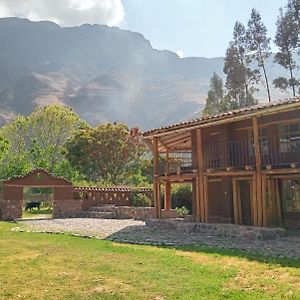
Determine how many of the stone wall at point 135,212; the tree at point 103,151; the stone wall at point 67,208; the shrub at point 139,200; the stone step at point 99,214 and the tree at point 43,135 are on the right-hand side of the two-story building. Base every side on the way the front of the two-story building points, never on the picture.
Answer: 6

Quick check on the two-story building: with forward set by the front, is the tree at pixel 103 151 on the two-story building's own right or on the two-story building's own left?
on the two-story building's own right

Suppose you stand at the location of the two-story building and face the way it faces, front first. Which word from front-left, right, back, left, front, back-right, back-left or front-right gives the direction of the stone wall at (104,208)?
right

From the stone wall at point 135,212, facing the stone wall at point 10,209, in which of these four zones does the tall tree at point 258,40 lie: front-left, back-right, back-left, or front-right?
back-right

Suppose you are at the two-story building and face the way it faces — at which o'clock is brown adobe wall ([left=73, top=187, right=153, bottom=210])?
The brown adobe wall is roughly at 3 o'clock from the two-story building.

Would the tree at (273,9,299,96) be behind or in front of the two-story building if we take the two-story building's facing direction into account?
behind

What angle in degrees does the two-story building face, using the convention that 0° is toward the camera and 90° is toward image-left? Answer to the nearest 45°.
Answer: approximately 45°

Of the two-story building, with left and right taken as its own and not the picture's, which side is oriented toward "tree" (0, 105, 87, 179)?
right

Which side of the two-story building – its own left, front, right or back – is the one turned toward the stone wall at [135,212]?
right

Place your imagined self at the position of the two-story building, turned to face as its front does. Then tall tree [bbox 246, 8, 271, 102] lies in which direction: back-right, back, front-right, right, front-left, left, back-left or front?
back-right

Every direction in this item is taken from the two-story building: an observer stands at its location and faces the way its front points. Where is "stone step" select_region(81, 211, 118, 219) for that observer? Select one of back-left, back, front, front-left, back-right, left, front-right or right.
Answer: right

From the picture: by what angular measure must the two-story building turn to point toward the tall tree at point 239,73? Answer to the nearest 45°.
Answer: approximately 135° to its right

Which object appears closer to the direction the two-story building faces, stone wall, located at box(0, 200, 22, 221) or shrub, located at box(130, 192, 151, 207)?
the stone wall
